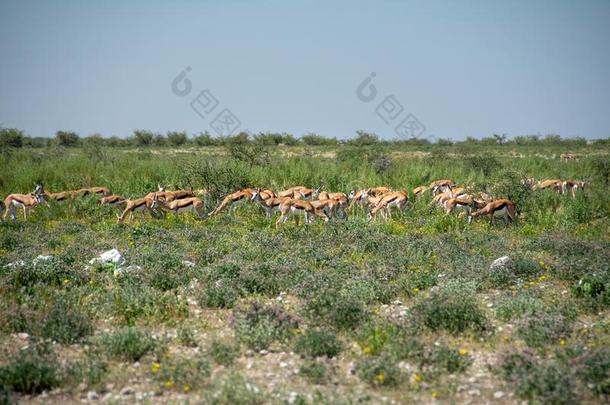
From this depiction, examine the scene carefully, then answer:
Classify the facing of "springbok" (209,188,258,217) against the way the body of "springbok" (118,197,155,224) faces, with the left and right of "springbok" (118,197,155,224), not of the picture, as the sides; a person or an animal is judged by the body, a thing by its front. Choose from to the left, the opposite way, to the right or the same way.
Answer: the same way

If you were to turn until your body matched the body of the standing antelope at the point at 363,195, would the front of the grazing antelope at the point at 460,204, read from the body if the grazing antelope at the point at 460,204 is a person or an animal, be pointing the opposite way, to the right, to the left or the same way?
the same way

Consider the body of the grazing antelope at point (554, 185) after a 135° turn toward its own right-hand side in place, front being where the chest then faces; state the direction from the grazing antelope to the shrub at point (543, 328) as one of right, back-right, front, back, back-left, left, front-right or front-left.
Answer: back-right

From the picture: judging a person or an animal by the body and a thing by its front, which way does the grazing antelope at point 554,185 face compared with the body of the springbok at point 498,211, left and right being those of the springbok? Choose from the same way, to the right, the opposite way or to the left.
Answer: the same way

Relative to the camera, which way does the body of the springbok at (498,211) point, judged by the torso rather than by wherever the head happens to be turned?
to the viewer's left

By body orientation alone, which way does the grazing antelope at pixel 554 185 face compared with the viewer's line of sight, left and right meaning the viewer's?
facing to the left of the viewer

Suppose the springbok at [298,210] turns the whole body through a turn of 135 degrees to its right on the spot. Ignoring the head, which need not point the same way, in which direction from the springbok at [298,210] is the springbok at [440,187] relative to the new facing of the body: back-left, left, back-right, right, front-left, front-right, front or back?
back

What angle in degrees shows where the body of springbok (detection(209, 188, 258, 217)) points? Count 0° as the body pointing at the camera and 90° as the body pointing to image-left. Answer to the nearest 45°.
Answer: approximately 90°
